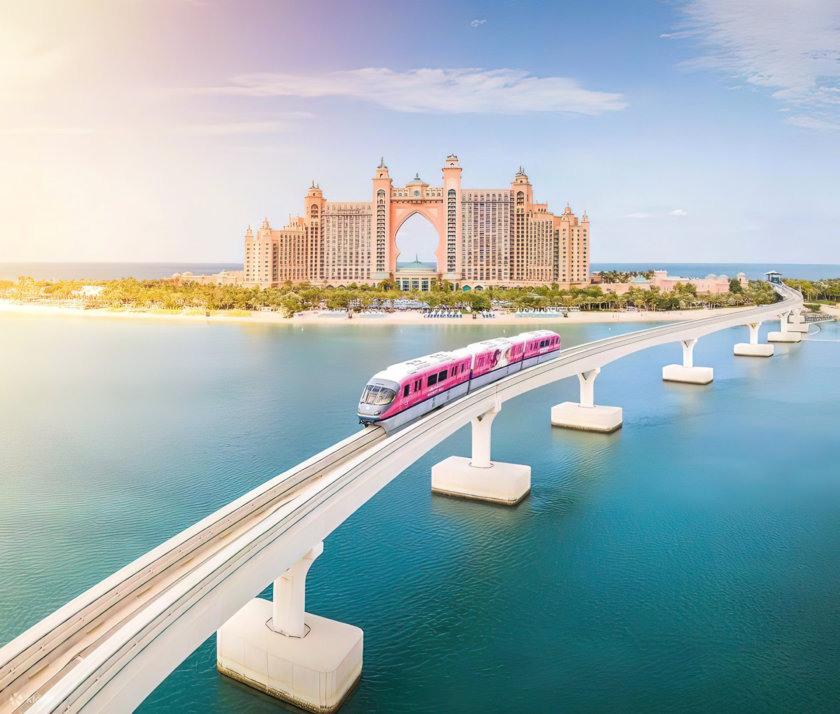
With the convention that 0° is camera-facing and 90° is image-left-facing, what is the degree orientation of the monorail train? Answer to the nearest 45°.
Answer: approximately 45°
